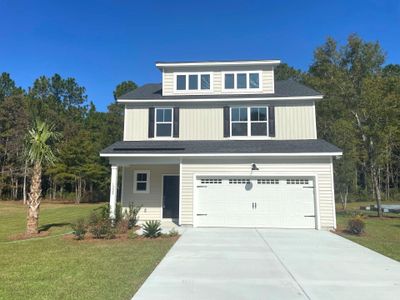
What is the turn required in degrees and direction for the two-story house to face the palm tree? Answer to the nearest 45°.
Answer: approximately 45° to its right

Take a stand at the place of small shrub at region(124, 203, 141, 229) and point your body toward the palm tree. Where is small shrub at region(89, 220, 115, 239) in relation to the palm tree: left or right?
left

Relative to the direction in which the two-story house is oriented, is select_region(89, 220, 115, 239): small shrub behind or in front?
in front

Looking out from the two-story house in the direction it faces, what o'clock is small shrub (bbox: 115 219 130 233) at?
The small shrub is roughly at 2 o'clock from the two-story house.

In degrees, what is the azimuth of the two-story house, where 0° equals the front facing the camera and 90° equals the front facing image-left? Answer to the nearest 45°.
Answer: approximately 0°

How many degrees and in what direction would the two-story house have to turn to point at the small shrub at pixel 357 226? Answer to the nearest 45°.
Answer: approximately 45° to its left
